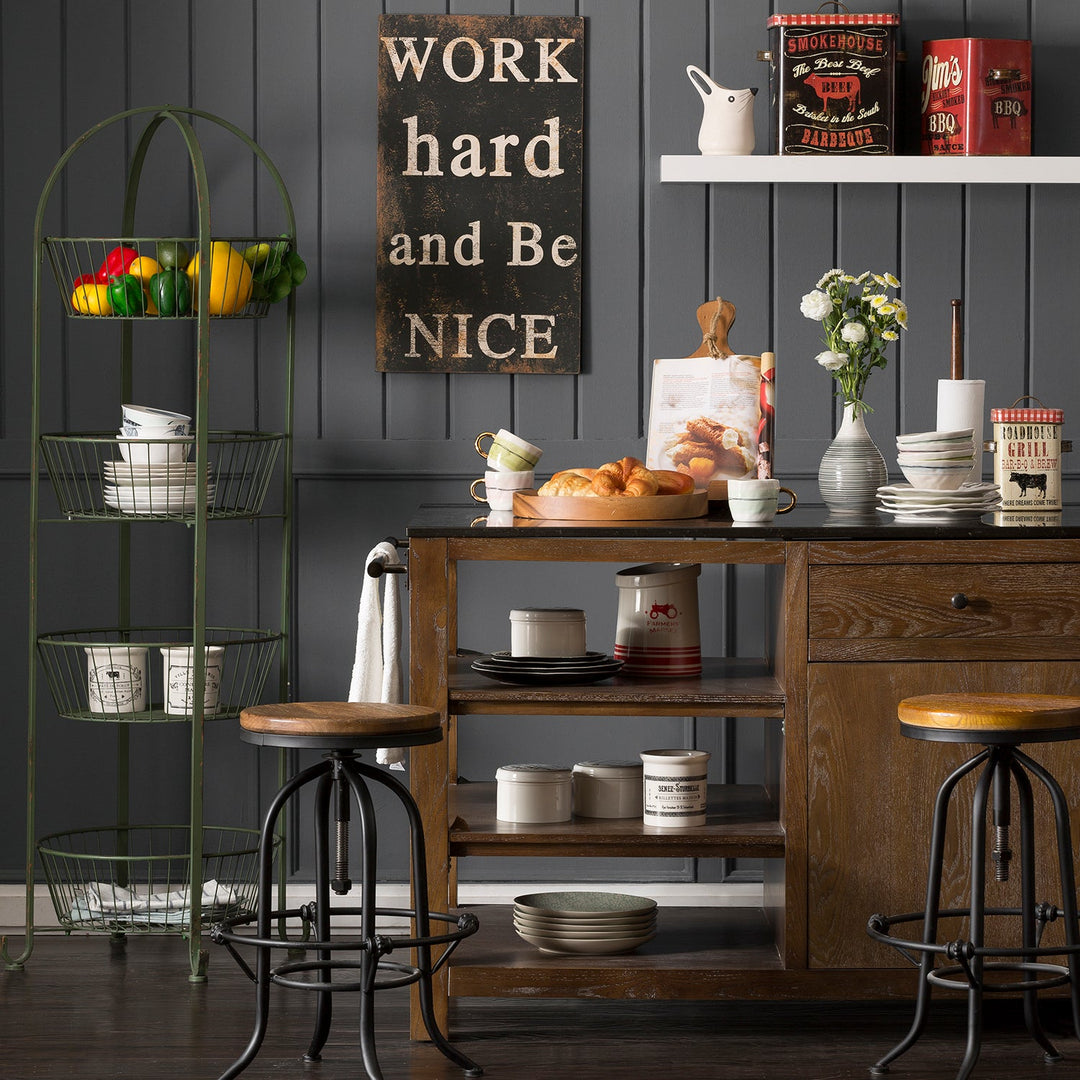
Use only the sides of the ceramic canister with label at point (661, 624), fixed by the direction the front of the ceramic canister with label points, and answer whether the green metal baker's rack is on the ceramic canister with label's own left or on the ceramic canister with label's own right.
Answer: on the ceramic canister with label's own right

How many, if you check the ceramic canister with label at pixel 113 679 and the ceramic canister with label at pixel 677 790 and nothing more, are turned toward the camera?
2

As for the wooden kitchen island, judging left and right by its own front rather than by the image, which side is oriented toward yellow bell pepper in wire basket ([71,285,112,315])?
right

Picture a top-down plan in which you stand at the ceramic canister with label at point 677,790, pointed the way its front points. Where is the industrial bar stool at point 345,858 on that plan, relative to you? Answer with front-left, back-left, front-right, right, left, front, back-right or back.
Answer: front-right
